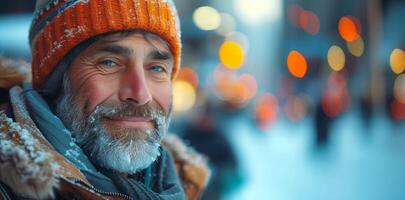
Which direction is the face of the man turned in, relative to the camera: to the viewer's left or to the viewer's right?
to the viewer's right

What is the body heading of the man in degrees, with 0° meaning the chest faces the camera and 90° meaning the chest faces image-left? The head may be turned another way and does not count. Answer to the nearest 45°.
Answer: approximately 315°
